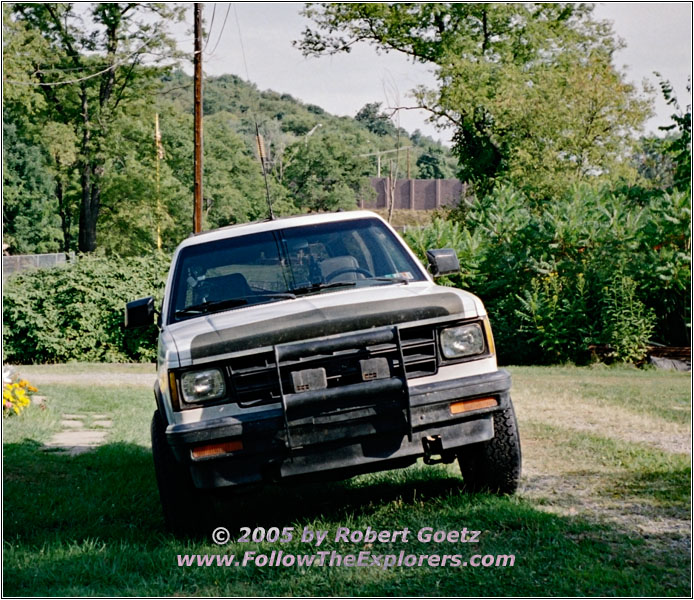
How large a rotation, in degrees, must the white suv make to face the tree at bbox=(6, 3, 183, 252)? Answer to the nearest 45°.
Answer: approximately 180°

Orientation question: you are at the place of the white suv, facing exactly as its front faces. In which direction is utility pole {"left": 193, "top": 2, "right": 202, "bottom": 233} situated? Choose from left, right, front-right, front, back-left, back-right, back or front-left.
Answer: back

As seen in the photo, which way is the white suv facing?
toward the camera

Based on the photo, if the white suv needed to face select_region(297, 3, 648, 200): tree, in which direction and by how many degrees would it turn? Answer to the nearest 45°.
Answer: approximately 180°

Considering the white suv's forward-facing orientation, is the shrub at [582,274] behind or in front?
behind

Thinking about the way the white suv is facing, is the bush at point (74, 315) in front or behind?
behind
